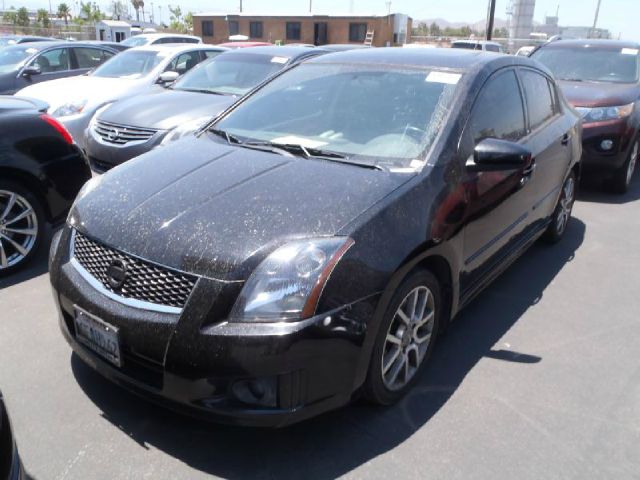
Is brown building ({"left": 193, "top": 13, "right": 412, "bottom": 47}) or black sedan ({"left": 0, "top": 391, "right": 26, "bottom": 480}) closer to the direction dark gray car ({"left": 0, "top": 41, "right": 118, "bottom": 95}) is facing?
the black sedan

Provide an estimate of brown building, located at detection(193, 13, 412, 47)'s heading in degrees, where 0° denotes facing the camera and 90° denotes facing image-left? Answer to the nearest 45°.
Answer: approximately 0°

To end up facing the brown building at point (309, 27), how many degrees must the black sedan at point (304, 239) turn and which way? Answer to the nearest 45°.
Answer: approximately 135° to its right

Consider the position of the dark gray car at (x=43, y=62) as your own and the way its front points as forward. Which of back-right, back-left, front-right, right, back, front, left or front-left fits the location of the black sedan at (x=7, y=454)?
front-left

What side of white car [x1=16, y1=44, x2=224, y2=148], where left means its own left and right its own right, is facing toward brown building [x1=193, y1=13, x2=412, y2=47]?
back

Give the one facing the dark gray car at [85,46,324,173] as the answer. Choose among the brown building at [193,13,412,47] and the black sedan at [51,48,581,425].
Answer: the brown building

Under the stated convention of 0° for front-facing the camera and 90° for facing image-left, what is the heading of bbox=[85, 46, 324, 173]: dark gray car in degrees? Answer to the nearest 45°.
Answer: approximately 45°

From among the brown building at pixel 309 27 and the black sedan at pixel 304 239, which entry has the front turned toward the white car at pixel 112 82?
the brown building

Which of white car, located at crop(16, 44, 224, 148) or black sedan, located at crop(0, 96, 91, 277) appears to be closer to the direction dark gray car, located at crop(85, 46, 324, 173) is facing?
the black sedan

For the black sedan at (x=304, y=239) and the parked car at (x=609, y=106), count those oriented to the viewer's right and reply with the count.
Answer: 0

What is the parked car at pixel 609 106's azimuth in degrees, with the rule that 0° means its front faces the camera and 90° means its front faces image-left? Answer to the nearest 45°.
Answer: approximately 45°

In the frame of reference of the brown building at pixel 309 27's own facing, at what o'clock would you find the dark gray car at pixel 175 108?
The dark gray car is roughly at 12 o'clock from the brown building.
